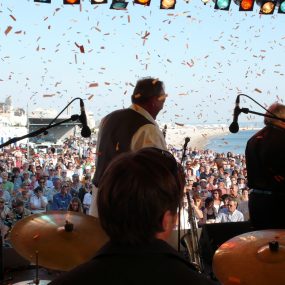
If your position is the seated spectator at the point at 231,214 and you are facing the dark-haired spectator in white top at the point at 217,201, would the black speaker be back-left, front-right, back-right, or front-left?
back-left

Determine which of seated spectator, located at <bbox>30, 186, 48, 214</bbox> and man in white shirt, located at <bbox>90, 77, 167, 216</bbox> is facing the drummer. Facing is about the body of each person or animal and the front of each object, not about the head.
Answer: the seated spectator

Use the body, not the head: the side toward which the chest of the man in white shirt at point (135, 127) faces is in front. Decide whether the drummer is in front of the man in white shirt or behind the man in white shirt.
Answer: behind

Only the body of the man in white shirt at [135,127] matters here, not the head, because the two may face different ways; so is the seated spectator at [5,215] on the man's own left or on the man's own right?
on the man's own left

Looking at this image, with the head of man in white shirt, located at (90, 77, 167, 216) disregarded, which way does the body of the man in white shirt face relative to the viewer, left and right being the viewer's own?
facing away from the viewer and to the right of the viewer

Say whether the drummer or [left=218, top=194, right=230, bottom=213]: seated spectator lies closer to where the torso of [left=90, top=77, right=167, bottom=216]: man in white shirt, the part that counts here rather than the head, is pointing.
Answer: the seated spectator

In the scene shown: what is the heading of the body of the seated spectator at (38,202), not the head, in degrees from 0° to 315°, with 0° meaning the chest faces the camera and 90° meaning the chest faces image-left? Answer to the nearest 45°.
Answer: approximately 0°

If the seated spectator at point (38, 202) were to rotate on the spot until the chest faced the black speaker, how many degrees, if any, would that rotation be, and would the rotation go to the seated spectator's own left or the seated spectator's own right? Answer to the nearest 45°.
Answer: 0° — they already face it

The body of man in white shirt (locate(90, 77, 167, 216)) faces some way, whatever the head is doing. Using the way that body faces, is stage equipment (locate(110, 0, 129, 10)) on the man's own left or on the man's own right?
on the man's own left

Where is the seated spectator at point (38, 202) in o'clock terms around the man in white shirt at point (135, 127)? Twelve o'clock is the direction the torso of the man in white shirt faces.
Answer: The seated spectator is roughly at 10 o'clock from the man in white shirt.

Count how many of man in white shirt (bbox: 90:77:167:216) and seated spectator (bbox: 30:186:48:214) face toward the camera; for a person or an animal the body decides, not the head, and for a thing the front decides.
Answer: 1

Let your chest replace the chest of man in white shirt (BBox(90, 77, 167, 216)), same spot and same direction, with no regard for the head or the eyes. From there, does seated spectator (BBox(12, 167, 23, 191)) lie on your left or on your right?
on your left

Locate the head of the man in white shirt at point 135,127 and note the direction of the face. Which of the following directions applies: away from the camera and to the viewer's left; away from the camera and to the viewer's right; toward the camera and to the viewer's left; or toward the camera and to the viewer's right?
away from the camera and to the viewer's right

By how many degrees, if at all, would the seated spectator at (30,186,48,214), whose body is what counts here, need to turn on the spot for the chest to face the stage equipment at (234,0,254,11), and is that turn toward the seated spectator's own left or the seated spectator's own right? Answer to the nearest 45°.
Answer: approximately 45° to the seated spectator's own left
